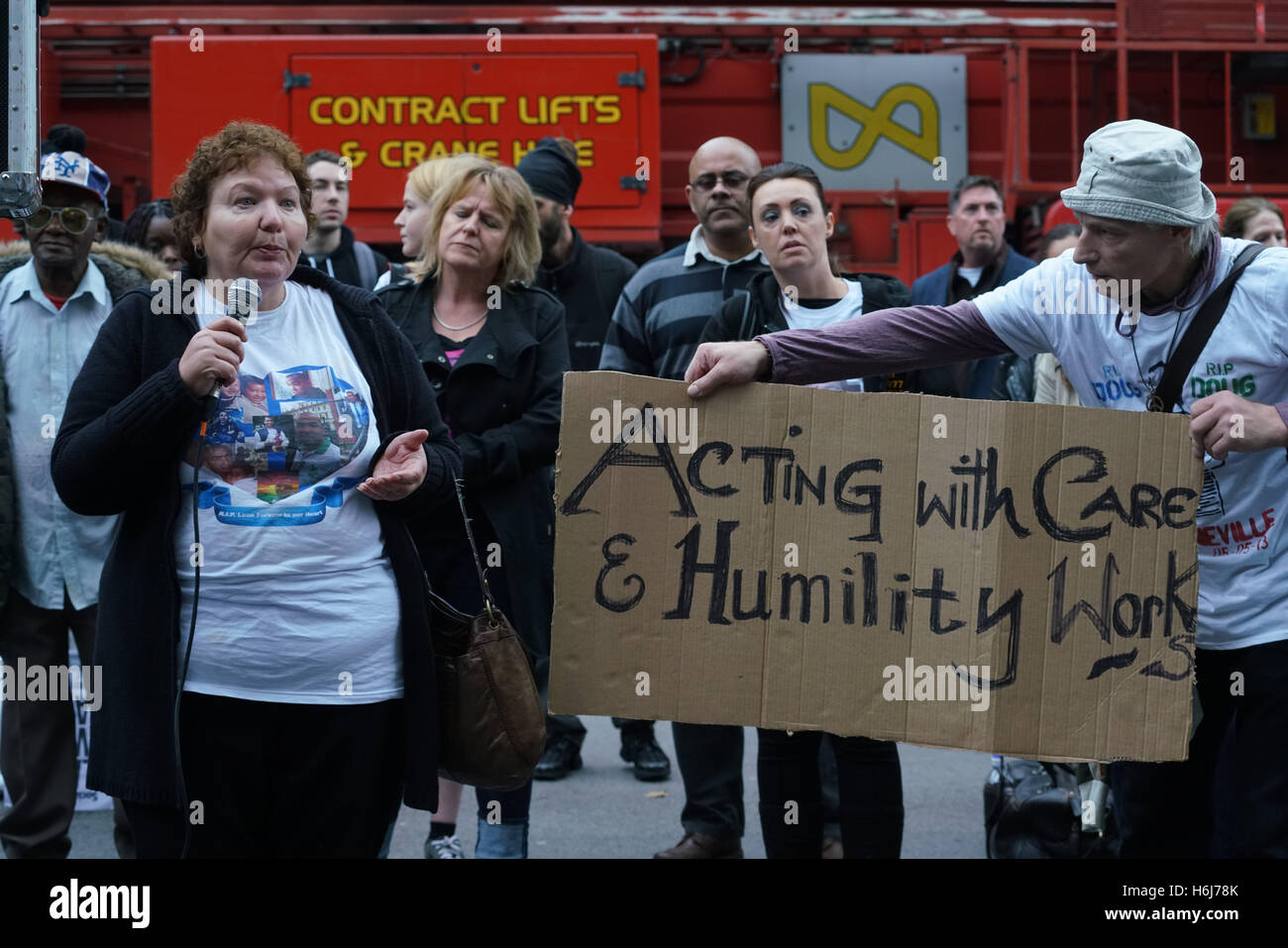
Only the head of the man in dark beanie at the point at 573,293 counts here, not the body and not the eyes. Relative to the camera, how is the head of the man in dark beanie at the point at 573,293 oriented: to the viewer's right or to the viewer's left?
to the viewer's left

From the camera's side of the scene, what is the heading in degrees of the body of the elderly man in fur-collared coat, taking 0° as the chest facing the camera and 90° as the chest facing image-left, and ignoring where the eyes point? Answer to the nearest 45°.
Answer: approximately 0°

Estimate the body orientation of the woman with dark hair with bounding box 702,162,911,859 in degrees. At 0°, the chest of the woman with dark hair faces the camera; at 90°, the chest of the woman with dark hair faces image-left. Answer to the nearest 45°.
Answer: approximately 0°

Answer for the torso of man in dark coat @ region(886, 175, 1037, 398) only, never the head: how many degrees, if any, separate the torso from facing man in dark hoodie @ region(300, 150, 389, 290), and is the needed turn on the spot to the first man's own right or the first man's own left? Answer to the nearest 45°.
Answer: approximately 90° to the first man's own right

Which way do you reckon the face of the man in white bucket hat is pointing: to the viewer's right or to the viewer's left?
to the viewer's left

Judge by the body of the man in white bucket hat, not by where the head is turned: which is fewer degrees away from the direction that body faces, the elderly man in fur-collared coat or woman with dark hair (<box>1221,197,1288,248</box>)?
the elderly man in fur-collared coat

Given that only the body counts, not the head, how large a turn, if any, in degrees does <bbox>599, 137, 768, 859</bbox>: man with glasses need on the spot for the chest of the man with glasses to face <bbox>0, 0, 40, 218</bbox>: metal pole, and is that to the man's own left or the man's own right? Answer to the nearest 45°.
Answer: approximately 45° to the man's own right
